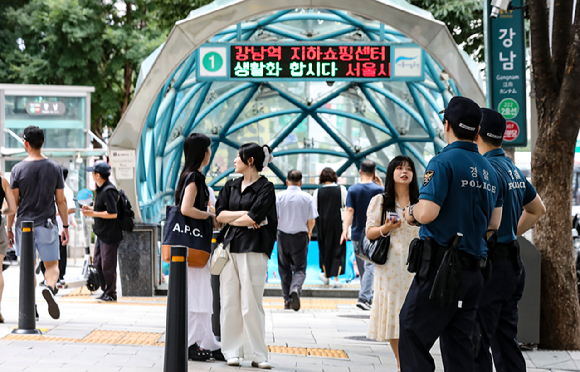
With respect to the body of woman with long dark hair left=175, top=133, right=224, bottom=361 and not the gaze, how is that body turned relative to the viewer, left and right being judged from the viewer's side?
facing to the right of the viewer

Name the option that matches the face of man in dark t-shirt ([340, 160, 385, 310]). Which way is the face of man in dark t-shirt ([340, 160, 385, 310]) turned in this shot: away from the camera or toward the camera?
away from the camera

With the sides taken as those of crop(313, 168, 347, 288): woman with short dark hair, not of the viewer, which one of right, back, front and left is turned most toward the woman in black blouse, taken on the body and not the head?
back

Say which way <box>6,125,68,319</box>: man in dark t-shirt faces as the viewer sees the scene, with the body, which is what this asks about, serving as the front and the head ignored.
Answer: away from the camera

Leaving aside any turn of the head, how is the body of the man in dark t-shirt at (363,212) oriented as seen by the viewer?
away from the camera

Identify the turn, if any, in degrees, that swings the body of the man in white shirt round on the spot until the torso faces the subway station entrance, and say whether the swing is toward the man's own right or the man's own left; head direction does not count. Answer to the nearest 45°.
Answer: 0° — they already face it

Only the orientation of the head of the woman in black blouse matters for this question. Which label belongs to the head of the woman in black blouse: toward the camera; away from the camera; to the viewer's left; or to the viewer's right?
to the viewer's left

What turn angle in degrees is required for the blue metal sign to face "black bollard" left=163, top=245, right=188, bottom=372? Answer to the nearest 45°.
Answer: approximately 45° to its right

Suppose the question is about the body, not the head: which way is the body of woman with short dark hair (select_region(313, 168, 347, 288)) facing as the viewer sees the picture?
away from the camera

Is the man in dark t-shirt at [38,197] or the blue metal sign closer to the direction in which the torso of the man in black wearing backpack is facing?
the man in dark t-shirt

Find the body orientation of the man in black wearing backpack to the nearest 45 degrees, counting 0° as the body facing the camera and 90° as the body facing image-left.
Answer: approximately 90°
